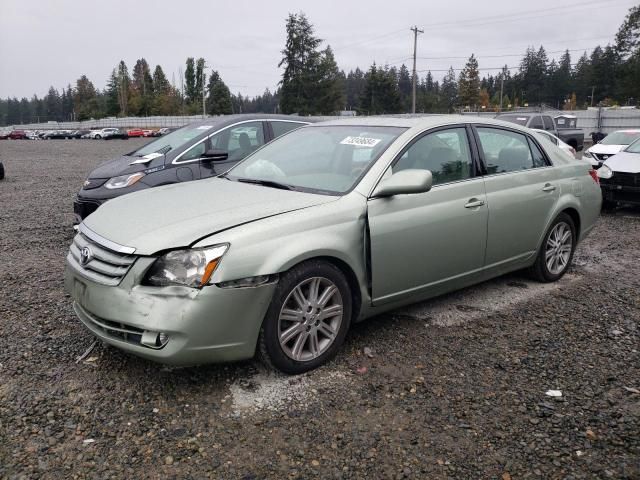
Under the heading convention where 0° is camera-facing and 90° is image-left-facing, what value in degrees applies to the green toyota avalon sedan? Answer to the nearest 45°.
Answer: approximately 45°

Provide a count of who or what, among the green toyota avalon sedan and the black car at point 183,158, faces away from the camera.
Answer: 0

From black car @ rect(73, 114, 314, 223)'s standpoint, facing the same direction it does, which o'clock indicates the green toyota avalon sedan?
The green toyota avalon sedan is roughly at 10 o'clock from the black car.

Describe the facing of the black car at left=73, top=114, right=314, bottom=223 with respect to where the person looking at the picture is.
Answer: facing the viewer and to the left of the viewer

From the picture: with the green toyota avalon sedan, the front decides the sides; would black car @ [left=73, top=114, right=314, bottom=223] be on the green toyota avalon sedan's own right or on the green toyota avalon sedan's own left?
on the green toyota avalon sedan's own right

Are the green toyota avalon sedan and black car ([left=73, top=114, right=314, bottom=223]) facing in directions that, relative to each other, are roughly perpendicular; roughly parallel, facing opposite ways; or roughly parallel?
roughly parallel
